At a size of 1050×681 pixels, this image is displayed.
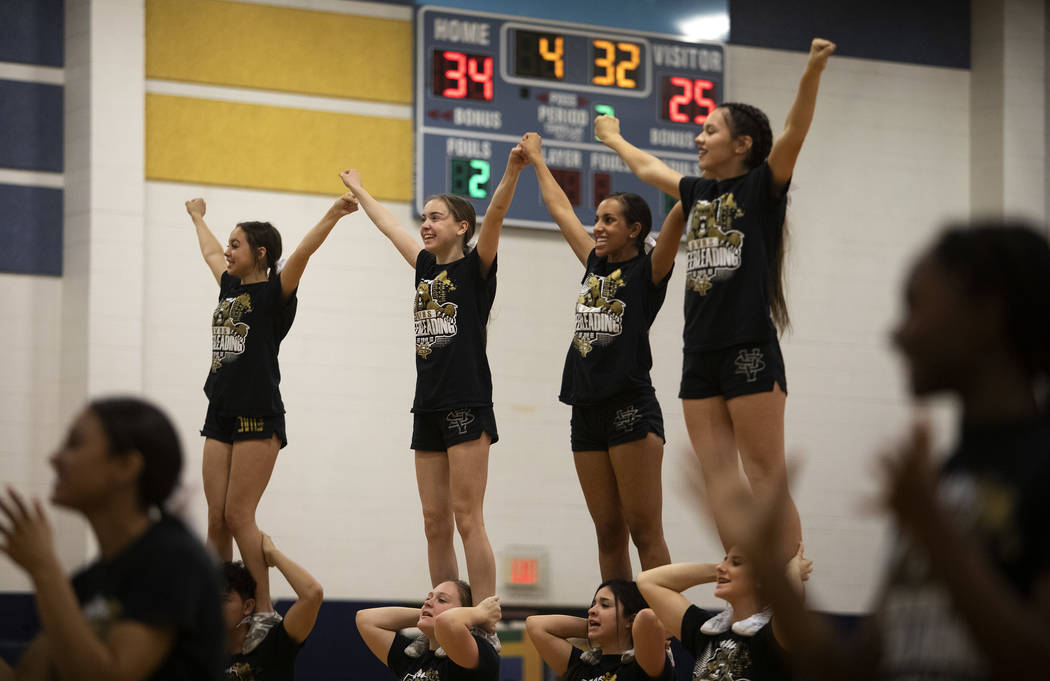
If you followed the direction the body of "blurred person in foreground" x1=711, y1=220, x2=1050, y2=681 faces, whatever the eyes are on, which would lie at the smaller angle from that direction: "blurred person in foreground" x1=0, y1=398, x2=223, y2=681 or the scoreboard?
the blurred person in foreground

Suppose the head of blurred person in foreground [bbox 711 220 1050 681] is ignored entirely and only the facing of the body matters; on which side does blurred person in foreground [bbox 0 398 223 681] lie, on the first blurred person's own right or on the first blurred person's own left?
on the first blurred person's own right

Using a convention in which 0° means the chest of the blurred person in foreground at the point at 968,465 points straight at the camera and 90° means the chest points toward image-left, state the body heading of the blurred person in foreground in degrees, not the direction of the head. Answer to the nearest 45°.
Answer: approximately 45°

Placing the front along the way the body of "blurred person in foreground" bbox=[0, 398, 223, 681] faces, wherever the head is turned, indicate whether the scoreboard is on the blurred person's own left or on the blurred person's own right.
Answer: on the blurred person's own right

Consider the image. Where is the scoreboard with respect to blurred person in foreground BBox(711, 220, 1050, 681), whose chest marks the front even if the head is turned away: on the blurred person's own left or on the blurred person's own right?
on the blurred person's own right

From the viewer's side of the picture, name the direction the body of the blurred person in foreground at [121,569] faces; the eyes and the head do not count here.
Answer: to the viewer's left

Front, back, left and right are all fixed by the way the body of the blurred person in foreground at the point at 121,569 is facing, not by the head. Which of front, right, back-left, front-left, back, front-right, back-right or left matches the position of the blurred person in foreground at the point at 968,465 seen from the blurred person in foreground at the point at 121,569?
back-left
